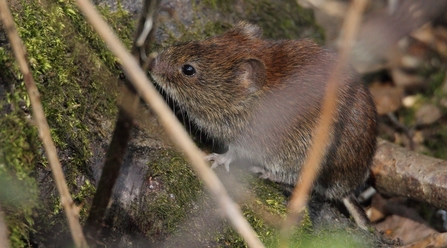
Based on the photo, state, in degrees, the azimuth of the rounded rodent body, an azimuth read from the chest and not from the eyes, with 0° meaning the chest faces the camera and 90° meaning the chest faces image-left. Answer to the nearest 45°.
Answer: approximately 90°

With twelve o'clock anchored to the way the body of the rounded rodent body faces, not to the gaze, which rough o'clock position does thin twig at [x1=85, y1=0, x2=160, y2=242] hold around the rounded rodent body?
The thin twig is roughly at 12 o'clock from the rounded rodent body.

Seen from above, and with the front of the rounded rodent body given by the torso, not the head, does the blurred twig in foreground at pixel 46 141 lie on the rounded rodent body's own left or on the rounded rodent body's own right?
on the rounded rodent body's own left

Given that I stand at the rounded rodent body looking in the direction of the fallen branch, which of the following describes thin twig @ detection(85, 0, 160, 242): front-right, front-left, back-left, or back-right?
back-right

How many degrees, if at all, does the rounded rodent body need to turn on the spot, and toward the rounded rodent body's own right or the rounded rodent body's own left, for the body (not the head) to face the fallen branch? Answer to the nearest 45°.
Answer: approximately 180°

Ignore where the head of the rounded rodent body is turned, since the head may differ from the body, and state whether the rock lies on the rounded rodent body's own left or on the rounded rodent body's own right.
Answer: on the rounded rodent body's own right
